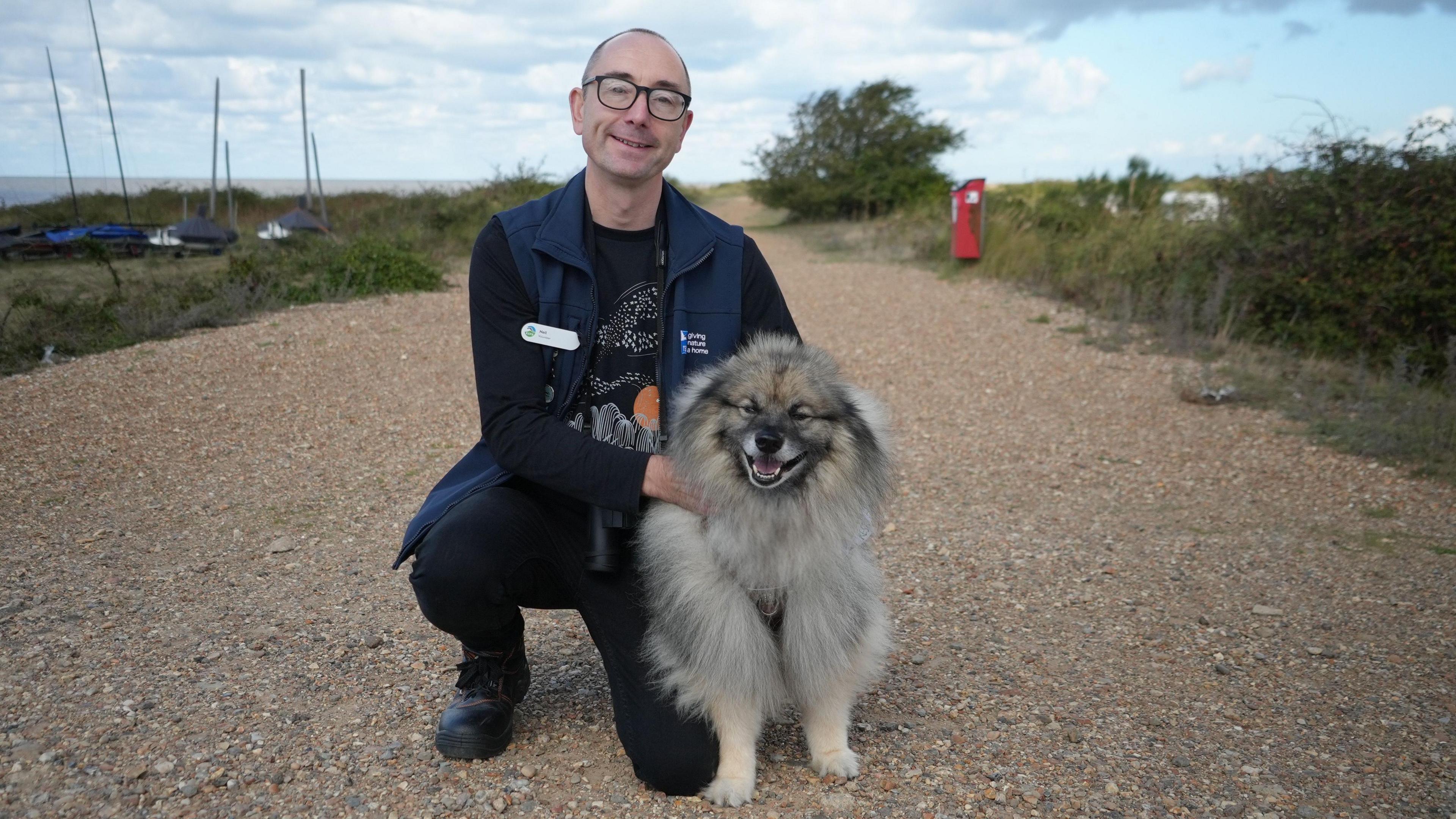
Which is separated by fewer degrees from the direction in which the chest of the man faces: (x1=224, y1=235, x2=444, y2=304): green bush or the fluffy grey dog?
the fluffy grey dog

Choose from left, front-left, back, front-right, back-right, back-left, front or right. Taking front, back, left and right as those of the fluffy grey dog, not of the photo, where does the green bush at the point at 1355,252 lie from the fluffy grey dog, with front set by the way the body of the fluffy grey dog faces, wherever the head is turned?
back-left

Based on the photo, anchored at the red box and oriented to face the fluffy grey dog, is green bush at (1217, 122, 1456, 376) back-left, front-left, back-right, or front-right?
front-left

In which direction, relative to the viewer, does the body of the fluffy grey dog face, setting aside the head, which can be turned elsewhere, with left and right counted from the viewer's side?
facing the viewer

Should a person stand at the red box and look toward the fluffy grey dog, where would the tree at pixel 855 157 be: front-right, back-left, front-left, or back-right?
back-right

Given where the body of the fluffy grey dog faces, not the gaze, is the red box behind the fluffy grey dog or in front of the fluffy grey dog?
behind

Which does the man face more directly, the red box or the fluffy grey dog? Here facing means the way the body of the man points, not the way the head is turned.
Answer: the fluffy grey dog

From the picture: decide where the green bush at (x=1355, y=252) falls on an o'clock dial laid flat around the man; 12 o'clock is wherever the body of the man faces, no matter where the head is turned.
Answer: The green bush is roughly at 8 o'clock from the man.

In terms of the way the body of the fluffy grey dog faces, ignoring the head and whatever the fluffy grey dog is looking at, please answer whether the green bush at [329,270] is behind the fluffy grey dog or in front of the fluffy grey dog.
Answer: behind

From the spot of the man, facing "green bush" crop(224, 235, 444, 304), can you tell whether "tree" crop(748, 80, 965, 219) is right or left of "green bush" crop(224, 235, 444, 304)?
right

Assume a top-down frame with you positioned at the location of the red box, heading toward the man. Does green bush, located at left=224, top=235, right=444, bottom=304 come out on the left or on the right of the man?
right

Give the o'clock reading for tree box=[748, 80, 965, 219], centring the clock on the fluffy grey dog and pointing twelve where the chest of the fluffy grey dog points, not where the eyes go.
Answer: The tree is roughly at 6 o'clock from the fluffy grey dog.
